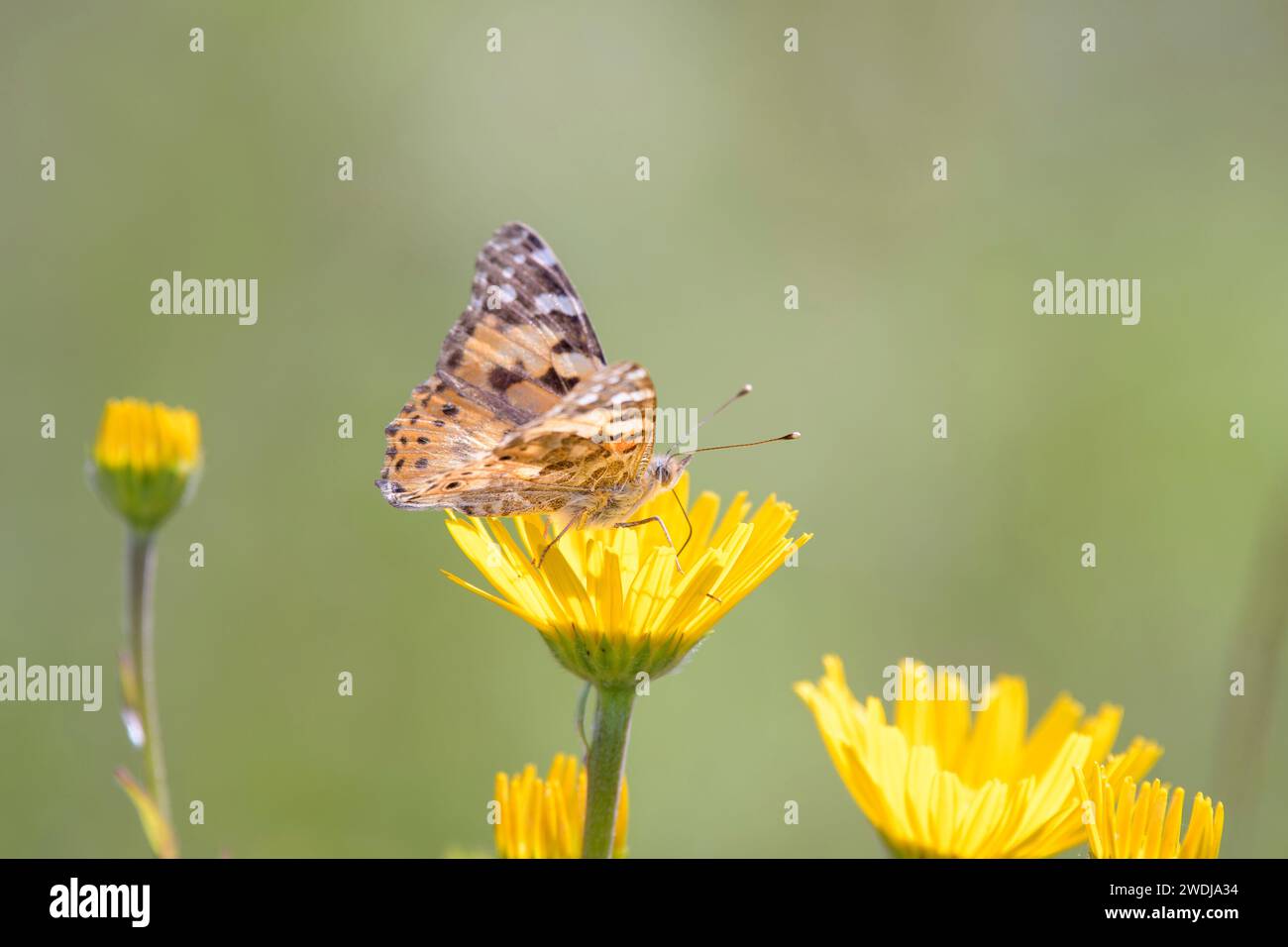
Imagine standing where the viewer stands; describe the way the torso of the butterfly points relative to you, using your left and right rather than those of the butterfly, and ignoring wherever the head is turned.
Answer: facing to the right of the viewer

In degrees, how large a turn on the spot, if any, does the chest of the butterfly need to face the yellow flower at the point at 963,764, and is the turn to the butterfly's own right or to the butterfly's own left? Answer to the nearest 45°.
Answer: approximately 45° to the butterfly's own right
